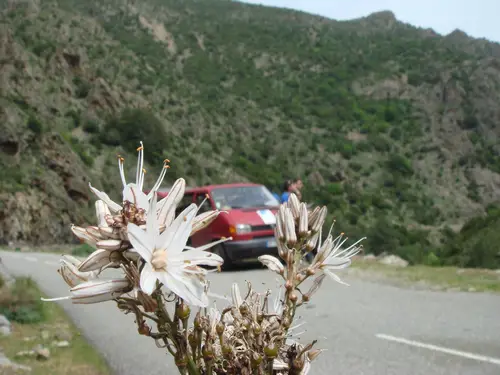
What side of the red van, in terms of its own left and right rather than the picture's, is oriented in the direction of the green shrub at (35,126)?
back

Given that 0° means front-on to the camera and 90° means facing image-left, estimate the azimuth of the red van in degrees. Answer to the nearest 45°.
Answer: approximately 315°

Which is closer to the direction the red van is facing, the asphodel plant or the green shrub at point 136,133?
the asphodel plant

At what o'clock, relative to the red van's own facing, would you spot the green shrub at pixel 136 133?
The green shrub is roughly at 7 o'clock from the red van.

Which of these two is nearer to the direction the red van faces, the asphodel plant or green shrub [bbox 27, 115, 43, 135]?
the asphodel plant

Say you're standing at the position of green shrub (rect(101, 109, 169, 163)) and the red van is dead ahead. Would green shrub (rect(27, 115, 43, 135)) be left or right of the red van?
right

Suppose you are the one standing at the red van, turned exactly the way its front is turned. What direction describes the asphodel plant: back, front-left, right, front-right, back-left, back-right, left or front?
front-right
